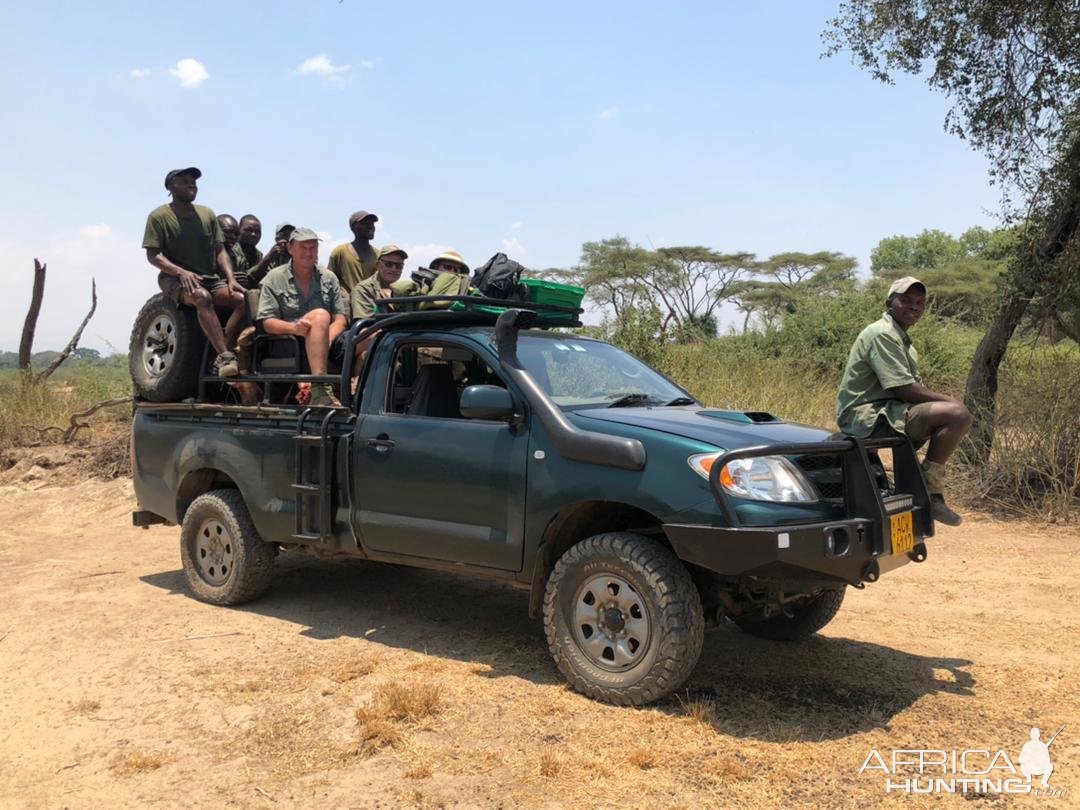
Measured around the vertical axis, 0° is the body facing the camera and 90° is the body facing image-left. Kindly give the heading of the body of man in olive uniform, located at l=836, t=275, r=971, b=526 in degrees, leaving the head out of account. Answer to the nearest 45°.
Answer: approximately 270°

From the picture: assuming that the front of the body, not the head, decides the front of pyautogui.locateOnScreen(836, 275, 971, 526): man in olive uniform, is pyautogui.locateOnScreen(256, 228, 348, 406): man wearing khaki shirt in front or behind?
behind

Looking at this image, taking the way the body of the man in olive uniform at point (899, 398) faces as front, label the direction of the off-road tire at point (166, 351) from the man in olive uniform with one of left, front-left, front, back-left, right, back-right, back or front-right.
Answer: back

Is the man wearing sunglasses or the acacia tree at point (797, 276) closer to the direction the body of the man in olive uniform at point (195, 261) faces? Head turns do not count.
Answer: the man wearing sunglasses

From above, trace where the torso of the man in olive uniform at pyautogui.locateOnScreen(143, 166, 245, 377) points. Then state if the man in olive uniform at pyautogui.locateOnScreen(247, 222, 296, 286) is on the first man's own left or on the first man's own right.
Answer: on the first man's own left
